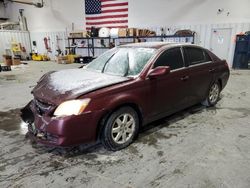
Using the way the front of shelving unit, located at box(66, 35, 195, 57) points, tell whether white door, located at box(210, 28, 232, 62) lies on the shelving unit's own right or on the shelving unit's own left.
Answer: on the shelving unit's own left

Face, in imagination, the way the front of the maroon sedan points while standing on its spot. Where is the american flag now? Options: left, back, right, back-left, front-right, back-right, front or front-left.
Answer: back-right

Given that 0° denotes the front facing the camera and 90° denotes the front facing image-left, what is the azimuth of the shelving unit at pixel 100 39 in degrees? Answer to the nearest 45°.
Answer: approximately 0°

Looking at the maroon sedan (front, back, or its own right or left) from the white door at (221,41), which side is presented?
back

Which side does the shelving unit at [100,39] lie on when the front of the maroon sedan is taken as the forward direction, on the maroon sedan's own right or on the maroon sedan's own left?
on the maroon sedan's own right

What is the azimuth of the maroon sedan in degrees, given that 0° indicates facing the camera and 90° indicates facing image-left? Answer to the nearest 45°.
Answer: approximately 45°

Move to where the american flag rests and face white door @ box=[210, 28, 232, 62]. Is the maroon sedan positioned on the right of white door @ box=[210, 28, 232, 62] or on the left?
right

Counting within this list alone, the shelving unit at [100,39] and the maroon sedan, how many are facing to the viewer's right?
0

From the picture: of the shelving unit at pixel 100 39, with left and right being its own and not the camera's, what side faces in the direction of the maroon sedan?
front
